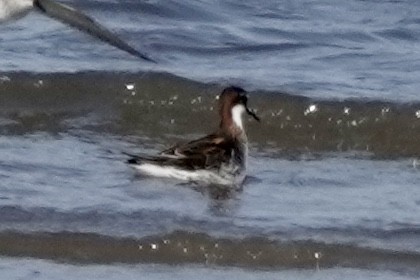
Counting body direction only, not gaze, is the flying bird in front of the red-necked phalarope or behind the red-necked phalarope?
behind

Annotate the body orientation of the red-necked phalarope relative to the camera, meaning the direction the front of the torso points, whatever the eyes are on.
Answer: to the viewer's right
